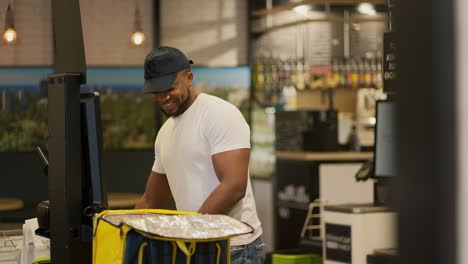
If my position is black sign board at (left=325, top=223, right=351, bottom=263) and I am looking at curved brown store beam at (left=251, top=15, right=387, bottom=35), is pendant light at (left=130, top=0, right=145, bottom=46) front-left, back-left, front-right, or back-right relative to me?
front-left

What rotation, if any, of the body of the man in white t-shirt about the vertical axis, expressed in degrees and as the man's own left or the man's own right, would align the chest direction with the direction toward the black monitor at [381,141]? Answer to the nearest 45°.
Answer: approximately 180°

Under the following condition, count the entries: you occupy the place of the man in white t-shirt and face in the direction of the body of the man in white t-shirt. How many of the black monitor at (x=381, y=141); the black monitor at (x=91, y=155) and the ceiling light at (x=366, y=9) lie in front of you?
1

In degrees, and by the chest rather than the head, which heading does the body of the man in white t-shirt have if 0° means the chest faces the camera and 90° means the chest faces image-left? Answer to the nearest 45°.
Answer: approximately 45°

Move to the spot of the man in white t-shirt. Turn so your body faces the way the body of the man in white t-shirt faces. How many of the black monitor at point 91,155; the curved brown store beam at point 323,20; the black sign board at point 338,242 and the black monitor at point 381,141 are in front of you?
1

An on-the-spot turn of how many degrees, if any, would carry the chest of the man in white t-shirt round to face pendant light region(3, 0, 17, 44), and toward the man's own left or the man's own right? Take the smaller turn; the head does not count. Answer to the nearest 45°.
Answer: approximately 90° to the man's own right

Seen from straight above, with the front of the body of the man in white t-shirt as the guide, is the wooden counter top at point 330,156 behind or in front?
behind

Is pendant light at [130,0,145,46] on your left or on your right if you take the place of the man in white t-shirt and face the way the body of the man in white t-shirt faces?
on your right

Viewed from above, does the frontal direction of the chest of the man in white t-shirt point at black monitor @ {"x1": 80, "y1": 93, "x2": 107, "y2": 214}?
yes

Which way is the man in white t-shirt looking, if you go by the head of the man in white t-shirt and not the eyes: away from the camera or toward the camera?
toward the camera

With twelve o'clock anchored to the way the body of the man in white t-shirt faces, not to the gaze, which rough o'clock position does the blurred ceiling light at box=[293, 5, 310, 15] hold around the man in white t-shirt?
The blurred ceiling light is roughly at 5 o'clock from the man in white t-shirt.

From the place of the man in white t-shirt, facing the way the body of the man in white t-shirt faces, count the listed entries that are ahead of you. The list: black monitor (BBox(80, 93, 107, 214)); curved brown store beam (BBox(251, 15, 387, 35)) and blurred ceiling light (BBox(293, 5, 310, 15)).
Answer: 1

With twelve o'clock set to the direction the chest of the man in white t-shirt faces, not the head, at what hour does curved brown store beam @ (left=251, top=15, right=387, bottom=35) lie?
The curved brown store beam is roughly at 5 o'clock from the man in white t-shirt.
